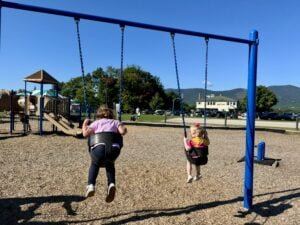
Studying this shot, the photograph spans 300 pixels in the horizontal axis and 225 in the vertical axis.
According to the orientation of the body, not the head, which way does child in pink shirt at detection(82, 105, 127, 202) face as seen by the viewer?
away from the camera

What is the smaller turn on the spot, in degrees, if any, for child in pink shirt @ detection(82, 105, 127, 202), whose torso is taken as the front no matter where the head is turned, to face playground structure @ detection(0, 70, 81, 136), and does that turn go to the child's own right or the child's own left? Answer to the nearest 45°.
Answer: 0° — they already face it
